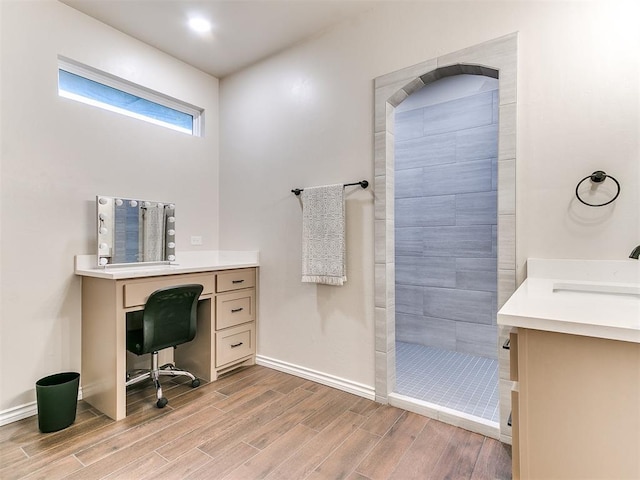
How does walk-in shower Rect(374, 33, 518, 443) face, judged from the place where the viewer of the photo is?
facing the viewer and to the left of the viewer

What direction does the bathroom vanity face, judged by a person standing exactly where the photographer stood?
facing to the left of the viewer

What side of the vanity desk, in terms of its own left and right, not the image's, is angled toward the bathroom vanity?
front

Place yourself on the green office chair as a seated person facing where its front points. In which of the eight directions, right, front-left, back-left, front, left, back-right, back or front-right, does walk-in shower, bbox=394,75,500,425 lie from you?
back-right

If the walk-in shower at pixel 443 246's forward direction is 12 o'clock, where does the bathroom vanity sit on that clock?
The bathroom vanity is roughly at 10 o'clock from the walk-in shower.

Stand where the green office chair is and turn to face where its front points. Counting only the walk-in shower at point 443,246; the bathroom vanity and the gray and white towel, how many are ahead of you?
0

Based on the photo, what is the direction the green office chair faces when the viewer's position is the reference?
facing away from the viewer and to the left of the viewer

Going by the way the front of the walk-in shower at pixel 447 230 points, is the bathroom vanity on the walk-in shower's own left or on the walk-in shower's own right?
on the walk-in shower's own left

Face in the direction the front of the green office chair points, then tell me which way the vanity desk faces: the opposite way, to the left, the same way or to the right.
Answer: the opposite way

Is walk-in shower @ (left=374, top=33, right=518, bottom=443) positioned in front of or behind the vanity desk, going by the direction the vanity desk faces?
in front

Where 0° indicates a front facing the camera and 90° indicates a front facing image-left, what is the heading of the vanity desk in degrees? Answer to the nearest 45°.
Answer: approximately 315°

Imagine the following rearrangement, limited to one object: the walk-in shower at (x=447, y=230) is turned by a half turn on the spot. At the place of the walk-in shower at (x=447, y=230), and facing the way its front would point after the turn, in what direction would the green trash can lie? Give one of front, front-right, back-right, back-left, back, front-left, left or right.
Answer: back

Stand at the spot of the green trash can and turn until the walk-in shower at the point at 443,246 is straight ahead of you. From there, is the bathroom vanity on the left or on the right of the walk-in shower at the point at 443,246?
right

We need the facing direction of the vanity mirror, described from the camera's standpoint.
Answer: facing the viewer and to the right of the viewer
